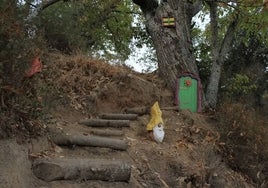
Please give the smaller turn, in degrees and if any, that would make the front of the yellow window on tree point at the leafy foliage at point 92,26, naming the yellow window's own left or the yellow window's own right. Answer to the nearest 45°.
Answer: approximately 135° to the yellow window's own right

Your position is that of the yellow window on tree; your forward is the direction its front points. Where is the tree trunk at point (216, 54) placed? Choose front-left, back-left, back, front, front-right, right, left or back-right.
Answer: back-left

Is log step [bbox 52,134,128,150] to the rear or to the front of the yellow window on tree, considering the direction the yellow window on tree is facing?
to the front

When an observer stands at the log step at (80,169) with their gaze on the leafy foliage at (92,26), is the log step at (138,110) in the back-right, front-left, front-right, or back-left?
front-right

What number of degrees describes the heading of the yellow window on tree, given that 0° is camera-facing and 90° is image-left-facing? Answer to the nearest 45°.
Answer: approximately 0°

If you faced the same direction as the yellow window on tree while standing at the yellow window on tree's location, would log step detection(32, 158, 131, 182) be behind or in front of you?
in front
